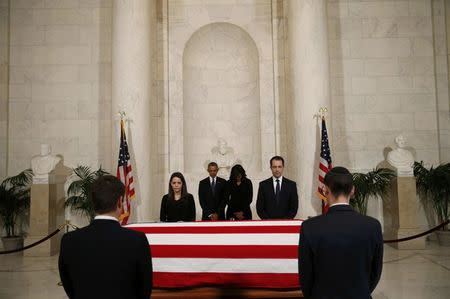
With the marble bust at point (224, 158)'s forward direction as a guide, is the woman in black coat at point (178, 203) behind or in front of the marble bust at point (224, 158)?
in front

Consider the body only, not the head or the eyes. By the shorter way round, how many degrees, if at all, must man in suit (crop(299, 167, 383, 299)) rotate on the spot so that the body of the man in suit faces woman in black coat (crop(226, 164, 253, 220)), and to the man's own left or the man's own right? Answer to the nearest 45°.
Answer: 0° — they already face them

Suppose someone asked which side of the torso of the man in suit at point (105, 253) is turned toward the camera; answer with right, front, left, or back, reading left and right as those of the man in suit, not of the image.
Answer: back

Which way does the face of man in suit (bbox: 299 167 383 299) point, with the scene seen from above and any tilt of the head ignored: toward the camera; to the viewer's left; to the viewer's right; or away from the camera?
away from the camera

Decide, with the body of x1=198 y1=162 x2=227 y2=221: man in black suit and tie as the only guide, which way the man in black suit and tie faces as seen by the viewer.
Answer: toward the camera

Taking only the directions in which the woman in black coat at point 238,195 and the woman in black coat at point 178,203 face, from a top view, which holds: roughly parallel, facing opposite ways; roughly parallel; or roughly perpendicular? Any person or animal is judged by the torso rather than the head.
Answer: roughly parallel

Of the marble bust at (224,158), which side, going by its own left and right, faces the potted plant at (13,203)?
right

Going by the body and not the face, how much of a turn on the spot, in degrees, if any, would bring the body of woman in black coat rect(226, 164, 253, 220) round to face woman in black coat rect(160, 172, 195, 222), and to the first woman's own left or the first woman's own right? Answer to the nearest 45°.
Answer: approximately 45° to the first woman's own right

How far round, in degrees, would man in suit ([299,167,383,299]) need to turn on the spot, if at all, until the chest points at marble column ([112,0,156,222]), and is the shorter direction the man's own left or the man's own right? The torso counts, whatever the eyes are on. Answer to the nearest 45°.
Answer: approximately 45° to the man's own left

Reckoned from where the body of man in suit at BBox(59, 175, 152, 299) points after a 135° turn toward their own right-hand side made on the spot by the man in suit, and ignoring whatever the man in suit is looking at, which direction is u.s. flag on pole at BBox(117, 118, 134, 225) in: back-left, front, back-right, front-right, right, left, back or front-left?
back-left

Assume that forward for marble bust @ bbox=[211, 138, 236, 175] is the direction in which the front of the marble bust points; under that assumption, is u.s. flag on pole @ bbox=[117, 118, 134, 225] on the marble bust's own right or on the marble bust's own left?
on the marble bust's own right

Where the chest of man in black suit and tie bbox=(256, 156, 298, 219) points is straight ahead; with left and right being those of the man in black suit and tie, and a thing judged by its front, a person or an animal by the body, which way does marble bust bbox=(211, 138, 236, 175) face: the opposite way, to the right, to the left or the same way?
the same way

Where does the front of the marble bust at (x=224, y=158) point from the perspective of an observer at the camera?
facing the viewer

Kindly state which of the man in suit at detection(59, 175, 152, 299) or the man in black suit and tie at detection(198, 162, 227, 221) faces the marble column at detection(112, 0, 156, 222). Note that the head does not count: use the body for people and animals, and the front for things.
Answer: the man in suit

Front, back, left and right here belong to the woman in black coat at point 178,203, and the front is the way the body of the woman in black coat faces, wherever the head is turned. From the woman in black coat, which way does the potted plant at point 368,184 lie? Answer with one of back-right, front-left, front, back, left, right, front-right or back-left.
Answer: back-left

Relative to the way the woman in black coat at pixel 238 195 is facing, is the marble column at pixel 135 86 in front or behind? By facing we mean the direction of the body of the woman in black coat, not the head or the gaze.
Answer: behind

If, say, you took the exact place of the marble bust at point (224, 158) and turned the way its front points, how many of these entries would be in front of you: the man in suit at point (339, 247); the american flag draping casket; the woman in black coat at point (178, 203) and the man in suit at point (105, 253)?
4

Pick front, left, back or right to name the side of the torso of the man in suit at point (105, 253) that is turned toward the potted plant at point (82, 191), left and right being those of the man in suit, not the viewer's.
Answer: front

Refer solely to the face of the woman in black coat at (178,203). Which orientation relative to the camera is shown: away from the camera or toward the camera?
toward the camera

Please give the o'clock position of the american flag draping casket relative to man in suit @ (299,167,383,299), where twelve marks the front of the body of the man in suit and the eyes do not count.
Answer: The american flag draping casket is roughly at 11 o'clock from the man in suit.

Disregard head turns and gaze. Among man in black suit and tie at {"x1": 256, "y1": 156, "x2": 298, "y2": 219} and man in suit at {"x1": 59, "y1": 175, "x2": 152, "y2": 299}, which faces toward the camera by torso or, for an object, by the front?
the man in black suit and tie

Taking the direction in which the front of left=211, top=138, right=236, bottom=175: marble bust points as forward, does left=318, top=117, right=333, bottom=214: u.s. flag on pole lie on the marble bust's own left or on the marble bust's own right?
on the marble bust's own left

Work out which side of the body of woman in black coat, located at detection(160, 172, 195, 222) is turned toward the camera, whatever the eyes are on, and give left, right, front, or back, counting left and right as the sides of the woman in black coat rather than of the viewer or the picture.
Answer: front

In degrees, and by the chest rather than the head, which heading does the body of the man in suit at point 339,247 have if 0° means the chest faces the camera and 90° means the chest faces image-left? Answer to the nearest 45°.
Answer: approximately 180°
